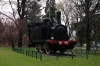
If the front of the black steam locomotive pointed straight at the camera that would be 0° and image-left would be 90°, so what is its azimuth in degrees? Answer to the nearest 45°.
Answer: approximately 315°
